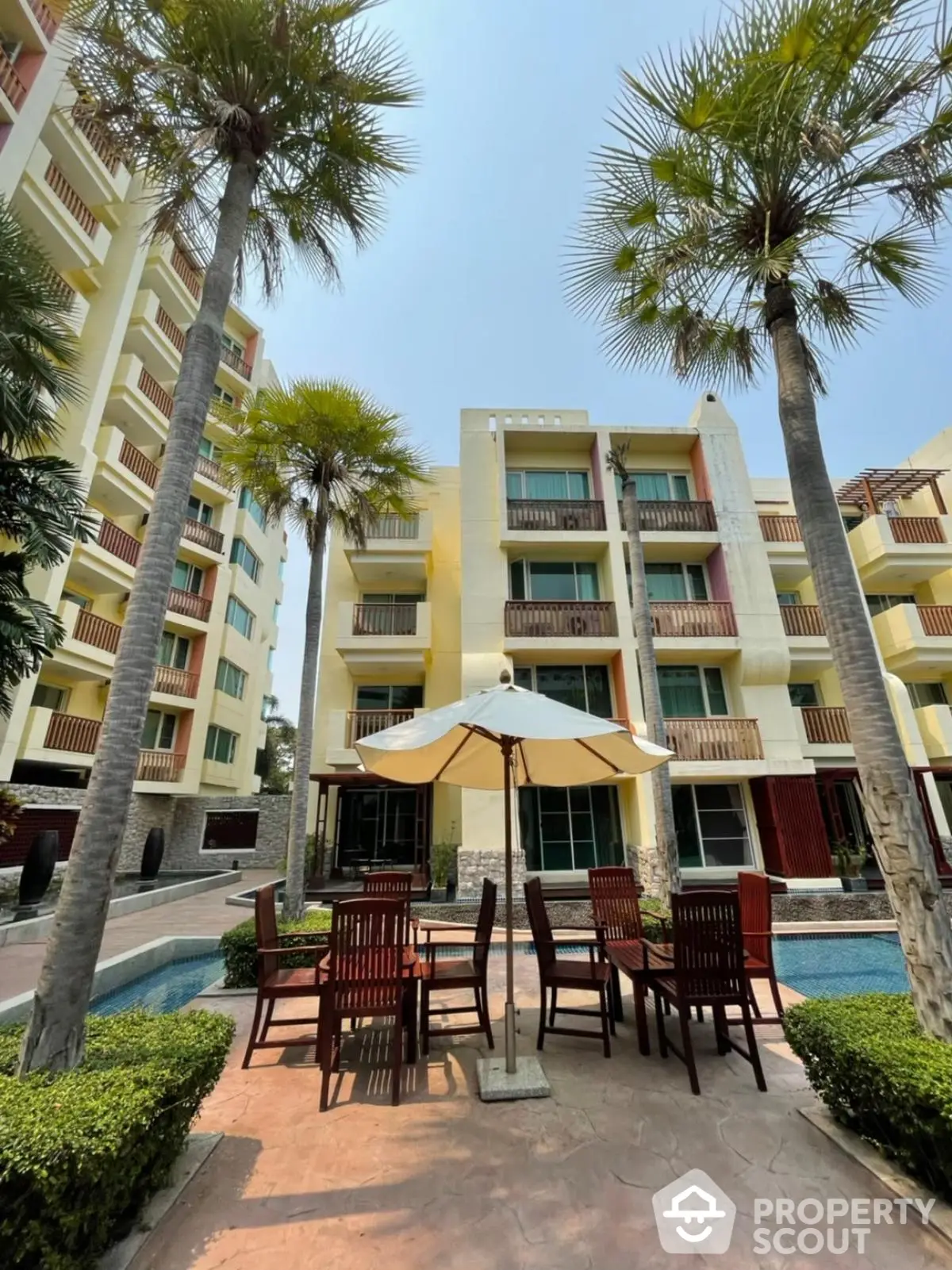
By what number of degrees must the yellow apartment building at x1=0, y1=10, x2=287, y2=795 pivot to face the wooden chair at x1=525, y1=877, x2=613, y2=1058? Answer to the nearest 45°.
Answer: approximately 45° to its right

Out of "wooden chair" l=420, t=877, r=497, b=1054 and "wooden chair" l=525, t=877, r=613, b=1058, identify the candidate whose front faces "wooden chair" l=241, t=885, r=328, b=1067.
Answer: "wooden chair" l=420, t=877, r=497, b=1054

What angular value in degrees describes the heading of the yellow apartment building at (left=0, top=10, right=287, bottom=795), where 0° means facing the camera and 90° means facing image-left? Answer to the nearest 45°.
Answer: approximately 315°

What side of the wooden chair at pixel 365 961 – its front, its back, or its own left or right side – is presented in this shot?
back

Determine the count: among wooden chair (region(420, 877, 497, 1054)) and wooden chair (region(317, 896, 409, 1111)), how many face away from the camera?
1

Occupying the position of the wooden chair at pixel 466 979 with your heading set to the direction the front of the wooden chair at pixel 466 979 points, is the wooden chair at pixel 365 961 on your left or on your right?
on your left

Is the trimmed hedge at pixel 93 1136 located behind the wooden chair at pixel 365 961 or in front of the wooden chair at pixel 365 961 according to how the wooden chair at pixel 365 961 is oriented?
behind

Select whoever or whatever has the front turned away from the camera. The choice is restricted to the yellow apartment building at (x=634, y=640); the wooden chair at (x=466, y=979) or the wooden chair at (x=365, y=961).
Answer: the wooden chair at (x=365, y=961)

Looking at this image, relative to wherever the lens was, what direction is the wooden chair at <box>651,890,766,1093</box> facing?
facing away from the viewer and to the left of the viewer

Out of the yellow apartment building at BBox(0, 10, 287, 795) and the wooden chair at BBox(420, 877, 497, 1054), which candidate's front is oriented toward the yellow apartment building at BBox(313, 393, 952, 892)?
the yellow apartment building at BBox(0, 10, 287, 795)

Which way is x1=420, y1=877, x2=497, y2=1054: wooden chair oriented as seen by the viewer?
to the viewer's left

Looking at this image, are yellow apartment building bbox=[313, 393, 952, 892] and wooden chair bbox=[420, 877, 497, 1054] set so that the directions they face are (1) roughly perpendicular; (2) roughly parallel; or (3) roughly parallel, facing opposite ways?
roughly perpendicular

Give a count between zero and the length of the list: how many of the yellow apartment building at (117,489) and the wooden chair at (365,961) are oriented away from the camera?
1

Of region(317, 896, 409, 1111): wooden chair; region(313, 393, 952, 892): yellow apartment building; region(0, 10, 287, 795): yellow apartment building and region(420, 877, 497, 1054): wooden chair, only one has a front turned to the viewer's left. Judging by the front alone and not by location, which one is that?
region(420, 877, 497, 1054): wooden chair

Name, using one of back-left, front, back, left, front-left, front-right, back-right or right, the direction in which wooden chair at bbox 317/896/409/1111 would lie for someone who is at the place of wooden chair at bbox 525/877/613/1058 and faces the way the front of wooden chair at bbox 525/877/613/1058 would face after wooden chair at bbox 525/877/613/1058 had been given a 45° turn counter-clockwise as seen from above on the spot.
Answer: back

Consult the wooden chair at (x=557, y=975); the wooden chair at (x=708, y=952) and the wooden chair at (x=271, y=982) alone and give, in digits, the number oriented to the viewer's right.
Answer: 2

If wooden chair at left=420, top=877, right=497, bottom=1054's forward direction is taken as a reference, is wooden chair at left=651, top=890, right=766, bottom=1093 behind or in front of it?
behind

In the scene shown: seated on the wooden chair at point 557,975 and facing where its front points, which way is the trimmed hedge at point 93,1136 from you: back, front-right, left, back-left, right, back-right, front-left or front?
back-right

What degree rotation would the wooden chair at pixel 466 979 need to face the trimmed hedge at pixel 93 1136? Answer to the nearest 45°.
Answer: approximately 45° to its left
